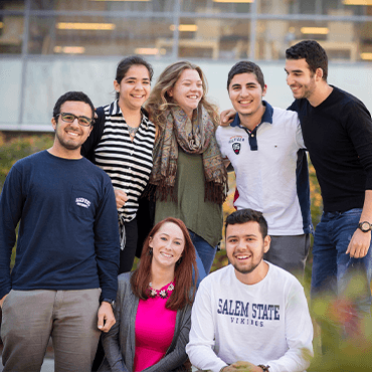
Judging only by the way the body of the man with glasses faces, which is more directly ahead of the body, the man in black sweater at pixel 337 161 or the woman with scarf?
the man in black sweater

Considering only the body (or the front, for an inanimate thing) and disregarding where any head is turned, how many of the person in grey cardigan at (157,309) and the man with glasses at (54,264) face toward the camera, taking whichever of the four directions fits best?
2

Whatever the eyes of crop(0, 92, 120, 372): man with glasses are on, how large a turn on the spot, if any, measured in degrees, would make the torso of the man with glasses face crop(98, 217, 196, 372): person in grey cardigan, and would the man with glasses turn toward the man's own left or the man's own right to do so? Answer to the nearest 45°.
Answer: approximately 90° to the man's own left

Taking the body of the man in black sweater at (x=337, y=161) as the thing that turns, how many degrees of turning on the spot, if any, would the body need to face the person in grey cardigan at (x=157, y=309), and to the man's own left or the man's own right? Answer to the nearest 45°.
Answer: approximately 45° to the man's own right

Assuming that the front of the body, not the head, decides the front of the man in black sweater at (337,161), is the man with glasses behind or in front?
in front

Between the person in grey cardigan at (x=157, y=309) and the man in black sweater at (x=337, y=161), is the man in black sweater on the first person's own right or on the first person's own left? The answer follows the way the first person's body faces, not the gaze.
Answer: on the first person's own left
